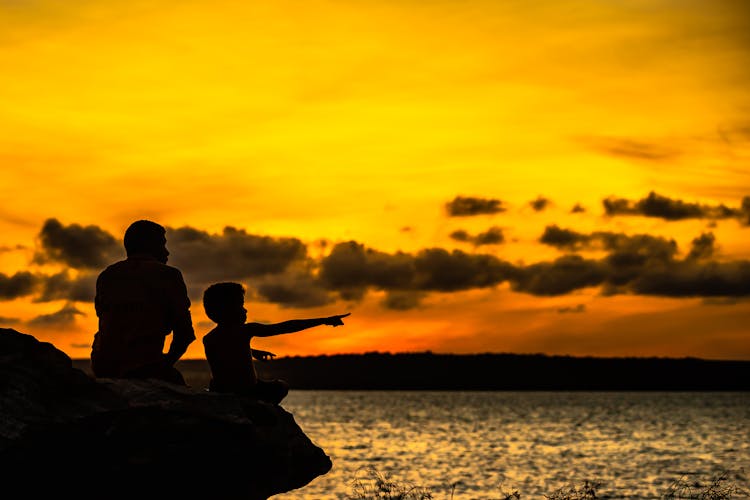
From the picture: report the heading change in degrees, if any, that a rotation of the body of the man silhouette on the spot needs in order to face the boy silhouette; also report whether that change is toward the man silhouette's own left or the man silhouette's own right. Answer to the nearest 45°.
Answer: approximately 45° to the man silhouette's own right

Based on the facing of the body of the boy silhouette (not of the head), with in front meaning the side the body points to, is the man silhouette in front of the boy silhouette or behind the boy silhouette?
behind

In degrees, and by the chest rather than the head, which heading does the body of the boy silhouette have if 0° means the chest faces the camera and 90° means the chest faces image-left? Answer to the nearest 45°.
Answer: approximately 270°

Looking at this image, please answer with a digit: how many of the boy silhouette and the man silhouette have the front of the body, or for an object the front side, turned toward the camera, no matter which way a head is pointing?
0

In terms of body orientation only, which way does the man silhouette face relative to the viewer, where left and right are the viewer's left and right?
facing away from the viewer and to the right of the viewer
